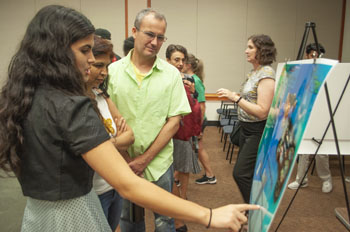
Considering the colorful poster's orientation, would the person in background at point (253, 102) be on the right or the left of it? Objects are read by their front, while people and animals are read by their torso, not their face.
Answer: on its right

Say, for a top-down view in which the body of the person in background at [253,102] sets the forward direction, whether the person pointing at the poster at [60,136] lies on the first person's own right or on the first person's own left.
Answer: on the first person's own left

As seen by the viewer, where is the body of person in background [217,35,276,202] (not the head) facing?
to the viewer's left

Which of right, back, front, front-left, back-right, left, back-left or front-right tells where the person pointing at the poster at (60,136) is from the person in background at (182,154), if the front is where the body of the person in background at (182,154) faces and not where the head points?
front-right

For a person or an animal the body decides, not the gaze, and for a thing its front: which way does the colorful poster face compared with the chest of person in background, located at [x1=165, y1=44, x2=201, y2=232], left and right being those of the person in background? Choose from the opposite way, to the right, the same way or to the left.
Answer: to the right

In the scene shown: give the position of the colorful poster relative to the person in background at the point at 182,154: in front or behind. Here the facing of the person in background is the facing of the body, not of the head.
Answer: in front

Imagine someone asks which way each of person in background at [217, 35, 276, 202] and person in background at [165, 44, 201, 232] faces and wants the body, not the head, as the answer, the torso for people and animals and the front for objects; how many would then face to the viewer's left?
1

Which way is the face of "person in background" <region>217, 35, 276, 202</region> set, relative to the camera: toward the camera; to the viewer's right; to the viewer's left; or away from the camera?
to the viewer's left

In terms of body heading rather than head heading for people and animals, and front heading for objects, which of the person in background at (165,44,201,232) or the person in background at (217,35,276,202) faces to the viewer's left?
the person in background at (217,35,276,202)

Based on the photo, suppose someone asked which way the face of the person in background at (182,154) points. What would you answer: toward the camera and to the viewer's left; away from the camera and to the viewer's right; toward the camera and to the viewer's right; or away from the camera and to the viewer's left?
toward the camera and to the viewer's right
